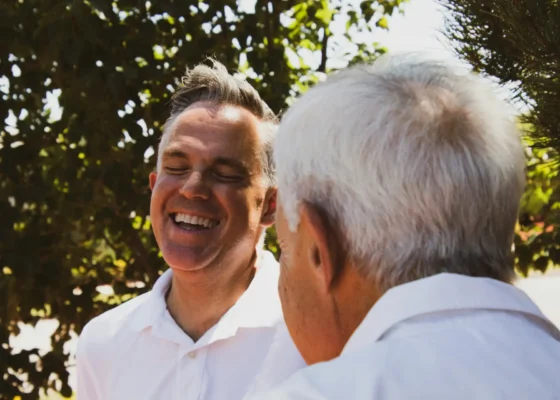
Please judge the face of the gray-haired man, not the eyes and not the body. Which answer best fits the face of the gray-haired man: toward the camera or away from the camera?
away from the camera

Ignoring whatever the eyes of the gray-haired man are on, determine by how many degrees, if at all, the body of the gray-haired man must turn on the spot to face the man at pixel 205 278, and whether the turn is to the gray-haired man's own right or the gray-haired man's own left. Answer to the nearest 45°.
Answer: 0° — they already face them

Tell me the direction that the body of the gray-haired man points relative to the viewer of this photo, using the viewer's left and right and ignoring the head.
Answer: facing away from the viewer and to the left of the viewer
